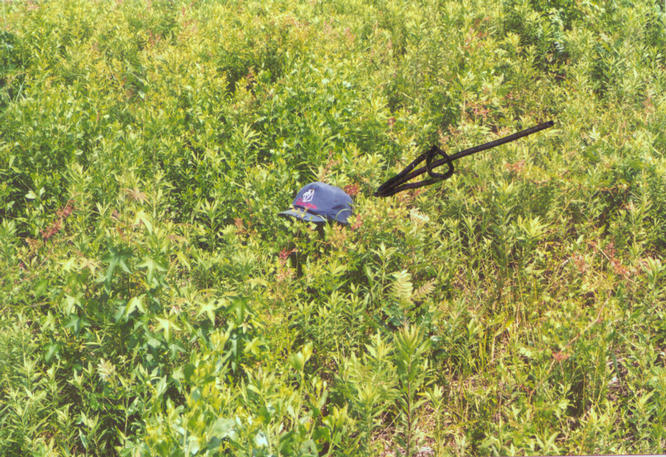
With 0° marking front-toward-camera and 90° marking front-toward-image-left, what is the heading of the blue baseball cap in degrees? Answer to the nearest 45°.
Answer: approximately 45°
